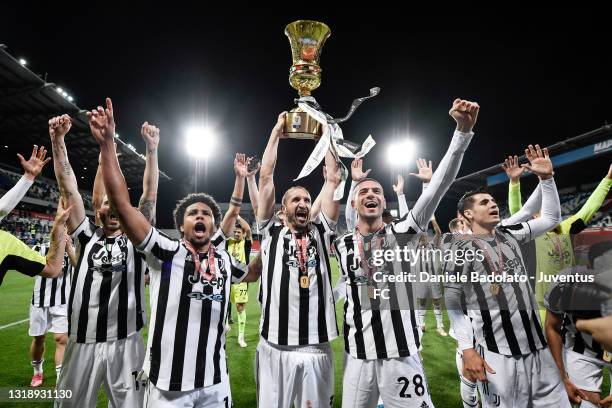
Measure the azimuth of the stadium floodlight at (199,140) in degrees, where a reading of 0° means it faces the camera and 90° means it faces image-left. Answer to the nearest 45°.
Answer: approximately 0°
